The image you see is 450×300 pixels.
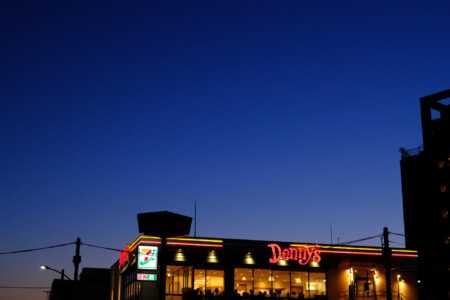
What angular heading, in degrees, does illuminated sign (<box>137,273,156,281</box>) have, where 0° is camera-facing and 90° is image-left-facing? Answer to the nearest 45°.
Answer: approximately 0°

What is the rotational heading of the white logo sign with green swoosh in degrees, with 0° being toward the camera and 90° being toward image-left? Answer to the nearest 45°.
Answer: approximately 0°
